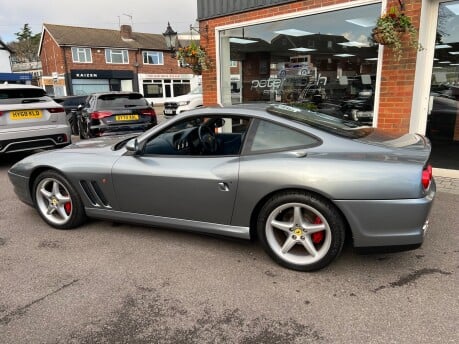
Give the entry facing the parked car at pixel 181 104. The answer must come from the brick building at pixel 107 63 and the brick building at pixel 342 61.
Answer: the brick building at pixel 107 63

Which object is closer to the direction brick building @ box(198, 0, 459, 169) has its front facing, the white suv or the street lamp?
the white suv

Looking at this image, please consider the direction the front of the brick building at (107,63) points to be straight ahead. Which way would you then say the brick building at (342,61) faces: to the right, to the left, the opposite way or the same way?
to the right

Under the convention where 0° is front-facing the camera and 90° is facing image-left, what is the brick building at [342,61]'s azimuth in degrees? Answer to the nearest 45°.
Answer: approximately 45°

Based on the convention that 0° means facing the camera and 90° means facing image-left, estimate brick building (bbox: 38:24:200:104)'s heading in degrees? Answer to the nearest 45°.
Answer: approximately 0°

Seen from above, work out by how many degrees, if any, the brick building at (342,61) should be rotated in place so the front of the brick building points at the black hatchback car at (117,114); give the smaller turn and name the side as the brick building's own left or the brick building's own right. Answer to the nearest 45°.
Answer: approximately 45° to the brick building's own right

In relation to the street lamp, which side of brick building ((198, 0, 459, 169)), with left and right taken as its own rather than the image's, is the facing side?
right

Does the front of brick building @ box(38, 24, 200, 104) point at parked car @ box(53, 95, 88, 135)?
yes
